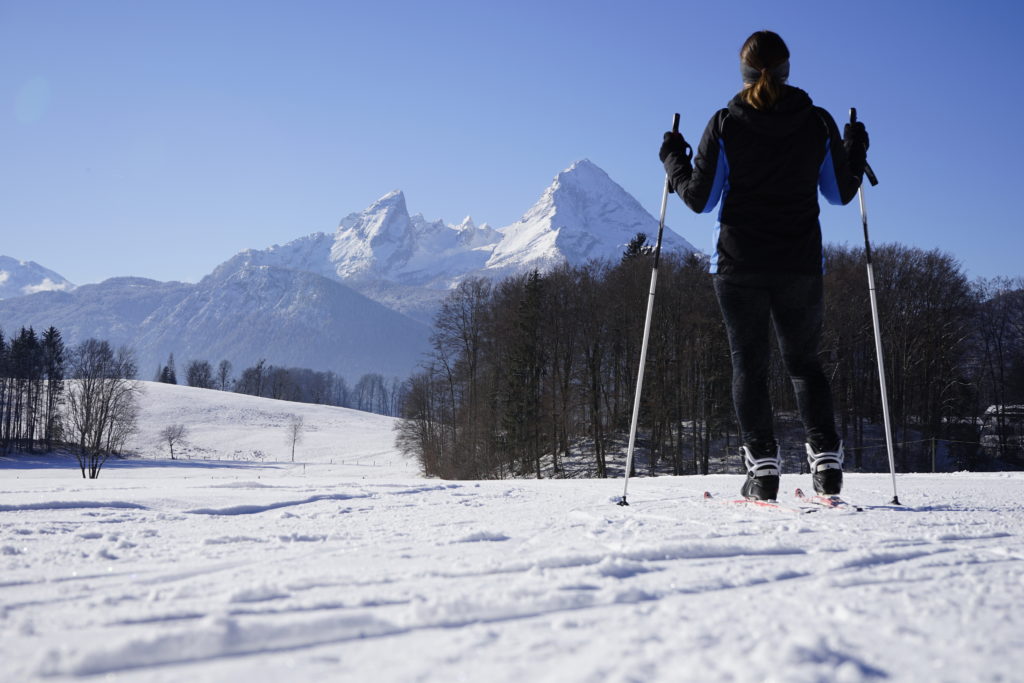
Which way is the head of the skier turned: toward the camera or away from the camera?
away from the camera

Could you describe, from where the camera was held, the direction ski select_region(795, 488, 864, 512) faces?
facing away from the viewer and to the left of the viewer

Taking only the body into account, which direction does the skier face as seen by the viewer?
away from the camera

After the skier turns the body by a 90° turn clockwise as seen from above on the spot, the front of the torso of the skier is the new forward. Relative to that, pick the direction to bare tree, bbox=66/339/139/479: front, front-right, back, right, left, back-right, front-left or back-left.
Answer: back-left
